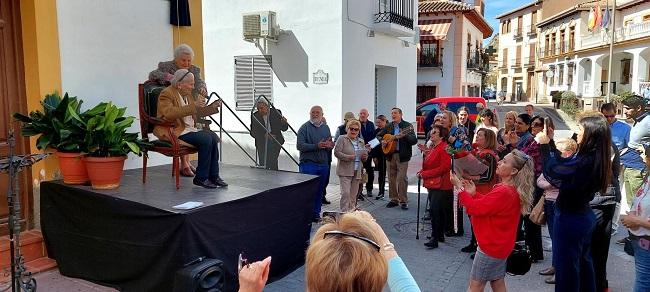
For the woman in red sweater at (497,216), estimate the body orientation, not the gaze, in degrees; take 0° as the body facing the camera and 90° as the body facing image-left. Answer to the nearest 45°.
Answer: approximately 90°

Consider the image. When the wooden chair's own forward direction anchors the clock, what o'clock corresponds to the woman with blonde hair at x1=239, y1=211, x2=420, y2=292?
The woman with blonde hair is roughly at 1 o'clock from the wooden chair.

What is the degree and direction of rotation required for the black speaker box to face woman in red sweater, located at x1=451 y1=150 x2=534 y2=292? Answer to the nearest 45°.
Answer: approximately 90° to its left

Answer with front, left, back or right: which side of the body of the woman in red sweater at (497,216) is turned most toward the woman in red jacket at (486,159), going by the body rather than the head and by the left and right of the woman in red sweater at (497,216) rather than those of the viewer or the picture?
right

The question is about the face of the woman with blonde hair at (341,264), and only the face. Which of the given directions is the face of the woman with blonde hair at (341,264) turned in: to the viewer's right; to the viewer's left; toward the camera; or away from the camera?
away from the camera

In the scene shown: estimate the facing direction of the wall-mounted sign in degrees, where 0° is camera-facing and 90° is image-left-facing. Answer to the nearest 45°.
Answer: approximately 0°

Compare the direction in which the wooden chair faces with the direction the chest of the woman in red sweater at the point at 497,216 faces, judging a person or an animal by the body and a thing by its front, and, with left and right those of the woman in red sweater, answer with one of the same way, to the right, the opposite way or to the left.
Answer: the opposite way

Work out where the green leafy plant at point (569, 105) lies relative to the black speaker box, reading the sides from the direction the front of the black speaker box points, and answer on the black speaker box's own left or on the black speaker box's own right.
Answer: on the black speaker box's own left

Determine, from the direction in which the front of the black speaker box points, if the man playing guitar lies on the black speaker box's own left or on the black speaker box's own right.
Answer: on the black speaker box's own left

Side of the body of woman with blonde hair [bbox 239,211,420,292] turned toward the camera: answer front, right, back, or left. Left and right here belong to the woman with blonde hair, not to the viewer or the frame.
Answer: back

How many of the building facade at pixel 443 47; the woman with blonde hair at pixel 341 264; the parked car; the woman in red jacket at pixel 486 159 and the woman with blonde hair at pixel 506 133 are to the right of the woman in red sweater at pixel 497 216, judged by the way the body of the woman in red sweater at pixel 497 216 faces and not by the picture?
4
